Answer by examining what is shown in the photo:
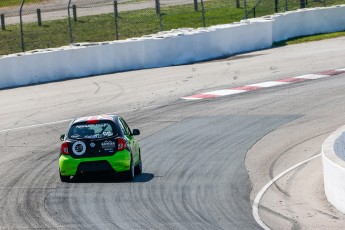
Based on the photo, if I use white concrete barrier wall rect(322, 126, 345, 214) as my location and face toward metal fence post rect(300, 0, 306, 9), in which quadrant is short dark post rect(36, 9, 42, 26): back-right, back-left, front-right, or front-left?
front-left

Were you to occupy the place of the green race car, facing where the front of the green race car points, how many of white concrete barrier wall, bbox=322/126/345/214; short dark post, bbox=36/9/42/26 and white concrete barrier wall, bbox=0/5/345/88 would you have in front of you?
2

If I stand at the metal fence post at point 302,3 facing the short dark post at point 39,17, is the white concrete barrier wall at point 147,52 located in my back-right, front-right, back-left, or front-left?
front-left

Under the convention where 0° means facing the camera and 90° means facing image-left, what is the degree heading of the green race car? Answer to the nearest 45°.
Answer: approximately 180°

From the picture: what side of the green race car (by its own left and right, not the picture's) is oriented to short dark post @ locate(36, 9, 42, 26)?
front

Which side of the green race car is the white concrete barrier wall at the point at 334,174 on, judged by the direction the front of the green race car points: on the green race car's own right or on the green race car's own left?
on the green race car's own right

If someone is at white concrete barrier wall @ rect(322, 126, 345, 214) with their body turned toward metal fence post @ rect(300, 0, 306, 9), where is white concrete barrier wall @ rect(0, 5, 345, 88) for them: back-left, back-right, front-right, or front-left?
front-left

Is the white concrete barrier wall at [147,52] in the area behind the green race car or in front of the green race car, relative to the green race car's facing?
in front

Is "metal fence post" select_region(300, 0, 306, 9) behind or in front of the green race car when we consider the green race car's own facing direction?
in front
